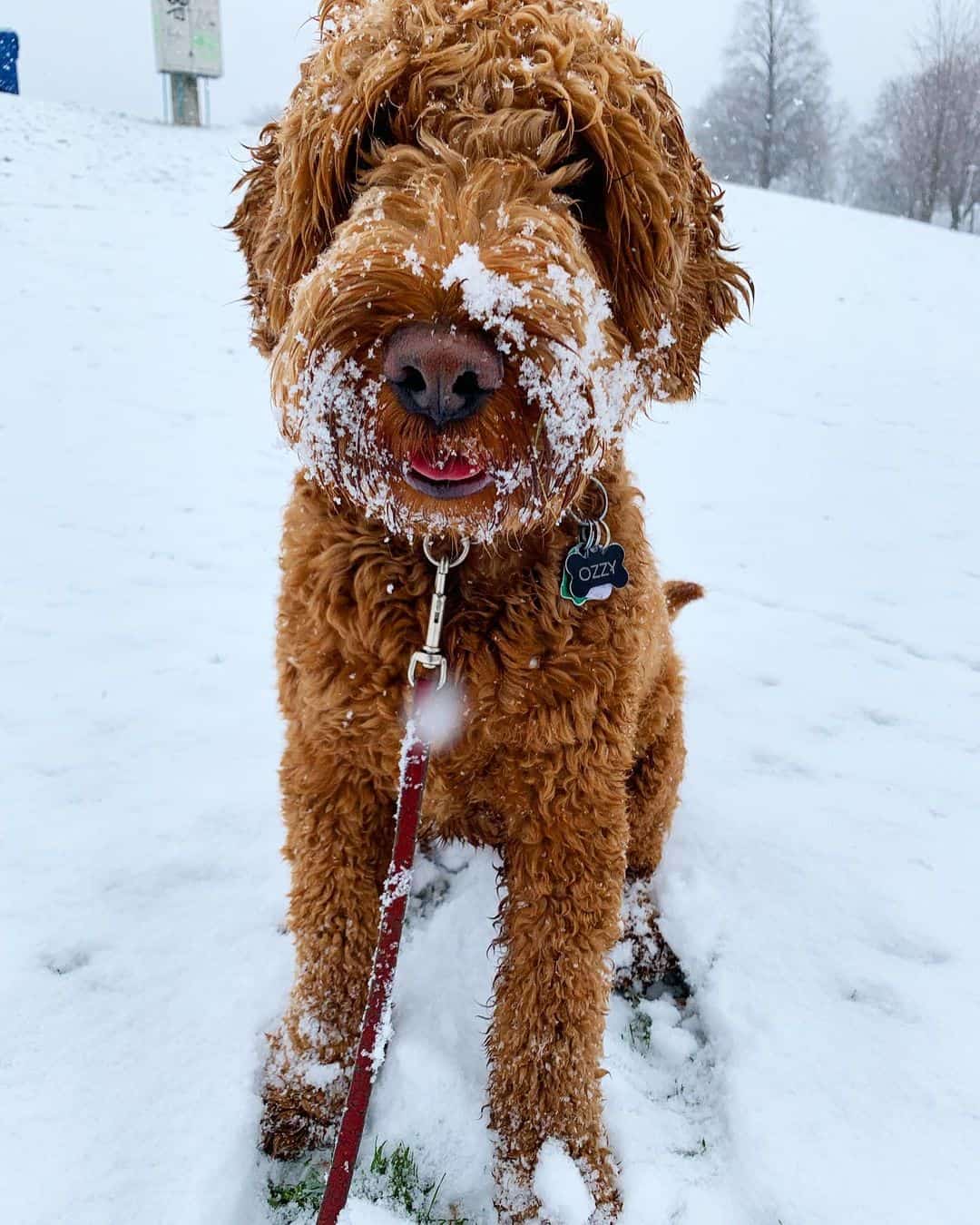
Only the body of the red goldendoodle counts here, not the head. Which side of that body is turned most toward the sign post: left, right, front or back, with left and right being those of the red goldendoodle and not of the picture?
back

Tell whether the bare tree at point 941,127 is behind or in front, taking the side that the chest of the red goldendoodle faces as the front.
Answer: behind

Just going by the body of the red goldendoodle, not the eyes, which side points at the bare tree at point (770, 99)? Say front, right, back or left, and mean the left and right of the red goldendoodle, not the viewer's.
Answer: back

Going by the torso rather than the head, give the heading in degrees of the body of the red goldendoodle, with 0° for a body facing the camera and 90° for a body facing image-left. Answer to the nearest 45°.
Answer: approximately 0°
